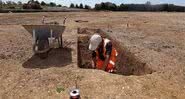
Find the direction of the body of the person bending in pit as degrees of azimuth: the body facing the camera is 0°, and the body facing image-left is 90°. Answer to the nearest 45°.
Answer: approximately 45°

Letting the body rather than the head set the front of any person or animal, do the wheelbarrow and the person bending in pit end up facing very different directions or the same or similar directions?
same or similar directions

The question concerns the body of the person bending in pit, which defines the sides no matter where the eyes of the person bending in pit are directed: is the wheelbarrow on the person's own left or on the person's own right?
on the person's own right

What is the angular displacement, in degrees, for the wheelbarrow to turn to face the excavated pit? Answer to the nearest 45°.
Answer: approximately 135° to its left

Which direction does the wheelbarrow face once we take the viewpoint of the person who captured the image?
facing the viewer and to the left of the viewer

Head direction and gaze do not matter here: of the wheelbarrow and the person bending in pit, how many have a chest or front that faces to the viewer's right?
0
